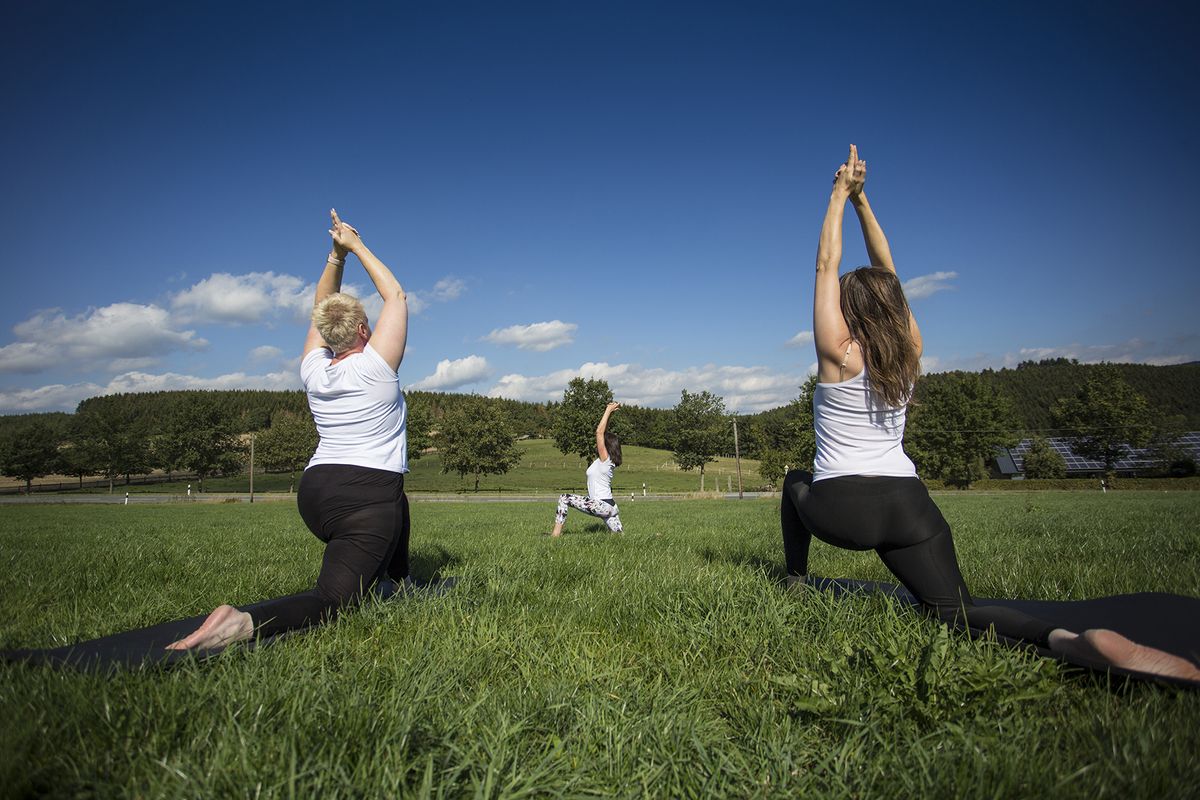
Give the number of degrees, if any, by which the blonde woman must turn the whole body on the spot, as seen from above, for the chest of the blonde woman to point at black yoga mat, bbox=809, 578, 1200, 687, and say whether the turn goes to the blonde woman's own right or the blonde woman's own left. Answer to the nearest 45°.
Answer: approximately 90° to the blonde woman's own right

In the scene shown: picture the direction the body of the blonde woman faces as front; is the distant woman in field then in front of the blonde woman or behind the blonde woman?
in front

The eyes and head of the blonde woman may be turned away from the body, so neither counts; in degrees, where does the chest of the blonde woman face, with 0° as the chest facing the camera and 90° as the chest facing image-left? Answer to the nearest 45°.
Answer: approximately 225°
